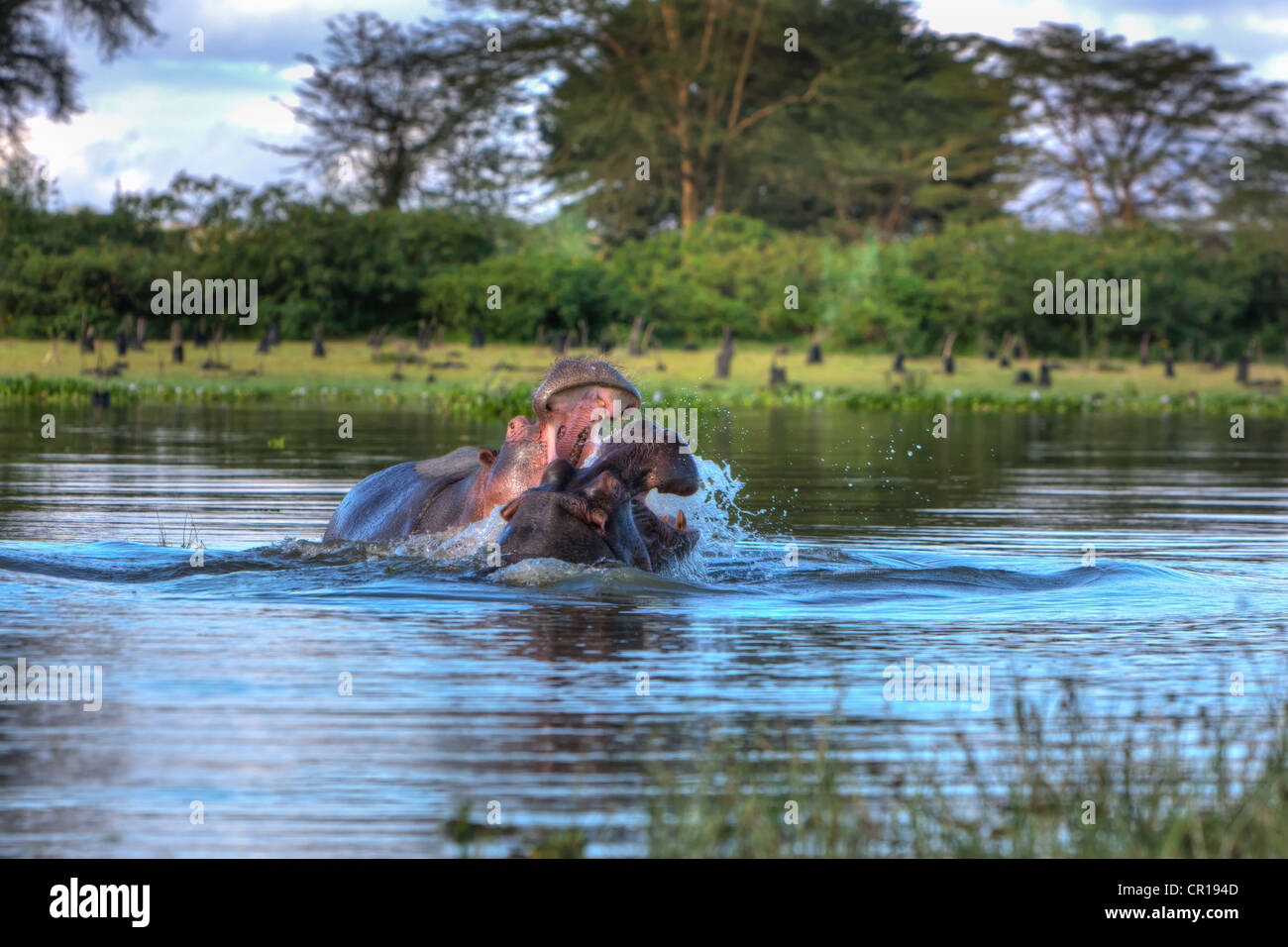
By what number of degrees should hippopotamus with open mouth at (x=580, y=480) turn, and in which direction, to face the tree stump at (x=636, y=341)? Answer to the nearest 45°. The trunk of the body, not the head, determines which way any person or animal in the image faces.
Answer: approximately 90° to its left

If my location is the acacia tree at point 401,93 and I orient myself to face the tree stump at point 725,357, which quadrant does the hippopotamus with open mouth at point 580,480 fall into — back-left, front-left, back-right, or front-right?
front-right

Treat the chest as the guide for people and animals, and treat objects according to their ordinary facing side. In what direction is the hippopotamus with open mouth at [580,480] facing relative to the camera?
to the viewer's right

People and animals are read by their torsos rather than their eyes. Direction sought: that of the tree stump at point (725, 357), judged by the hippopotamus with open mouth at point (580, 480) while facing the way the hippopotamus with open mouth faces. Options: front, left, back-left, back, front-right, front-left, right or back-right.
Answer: left

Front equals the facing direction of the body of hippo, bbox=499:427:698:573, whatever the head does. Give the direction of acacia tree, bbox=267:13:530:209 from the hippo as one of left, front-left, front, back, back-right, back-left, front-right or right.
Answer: left
